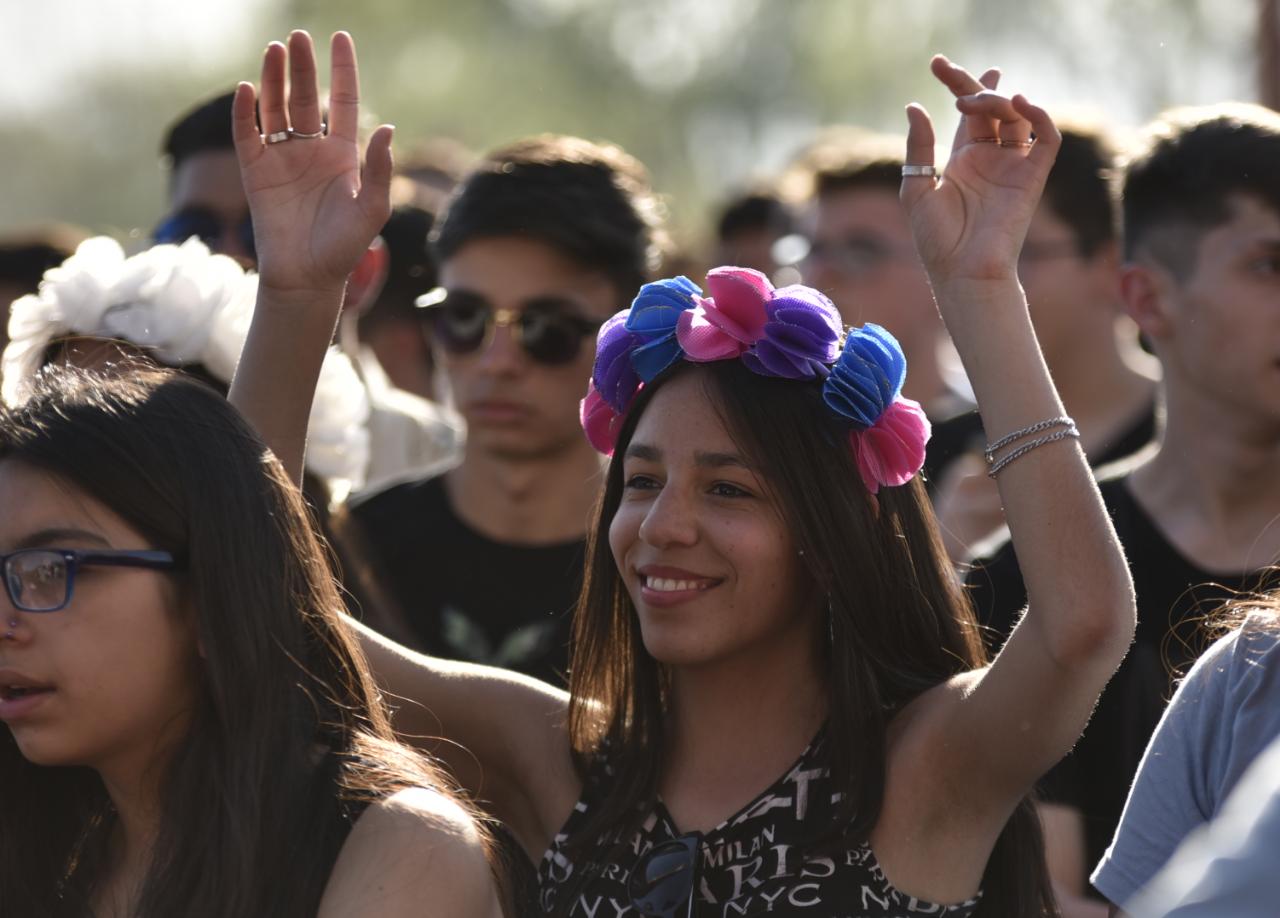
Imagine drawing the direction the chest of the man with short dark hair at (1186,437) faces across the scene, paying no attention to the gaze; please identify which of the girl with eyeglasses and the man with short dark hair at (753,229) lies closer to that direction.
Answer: the girl with eyeglasses

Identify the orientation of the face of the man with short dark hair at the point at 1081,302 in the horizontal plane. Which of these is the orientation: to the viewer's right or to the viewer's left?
to the viewer's left

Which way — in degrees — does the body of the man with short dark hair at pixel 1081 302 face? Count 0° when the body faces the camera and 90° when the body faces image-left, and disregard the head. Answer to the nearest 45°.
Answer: approximately 45°

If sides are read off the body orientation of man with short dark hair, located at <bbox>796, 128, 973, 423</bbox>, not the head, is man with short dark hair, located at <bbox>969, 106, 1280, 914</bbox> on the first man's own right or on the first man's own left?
on the first man's own left

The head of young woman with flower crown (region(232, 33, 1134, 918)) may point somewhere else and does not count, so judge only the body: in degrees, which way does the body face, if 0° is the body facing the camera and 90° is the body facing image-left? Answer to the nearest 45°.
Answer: approximately 45°
